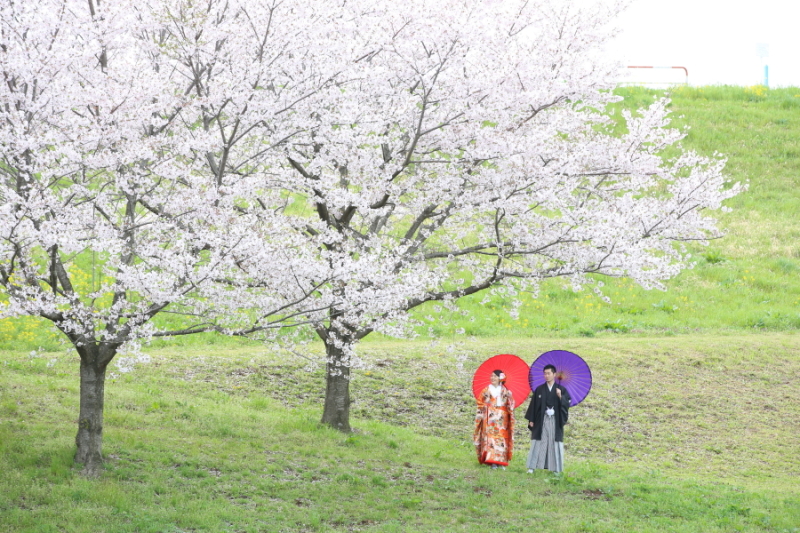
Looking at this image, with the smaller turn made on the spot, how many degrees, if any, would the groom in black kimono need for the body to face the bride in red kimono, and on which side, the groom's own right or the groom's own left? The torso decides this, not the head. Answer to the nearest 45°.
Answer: approximately 90° to the groom's own right

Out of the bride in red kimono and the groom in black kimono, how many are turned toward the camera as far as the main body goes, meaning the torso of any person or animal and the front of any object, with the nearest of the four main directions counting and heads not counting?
2

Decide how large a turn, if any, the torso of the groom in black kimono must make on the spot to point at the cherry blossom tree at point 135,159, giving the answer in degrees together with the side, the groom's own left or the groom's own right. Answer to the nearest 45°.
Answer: approximately 45° to the groom's own right

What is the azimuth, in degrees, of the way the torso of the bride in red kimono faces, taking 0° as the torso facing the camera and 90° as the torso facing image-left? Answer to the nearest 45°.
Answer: approximately 0°

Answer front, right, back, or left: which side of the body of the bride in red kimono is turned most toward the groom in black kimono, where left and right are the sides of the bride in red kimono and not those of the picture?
left

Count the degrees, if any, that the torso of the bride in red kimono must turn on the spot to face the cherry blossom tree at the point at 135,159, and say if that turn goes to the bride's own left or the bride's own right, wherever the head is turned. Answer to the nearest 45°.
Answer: approximately 45° to the bride's own right

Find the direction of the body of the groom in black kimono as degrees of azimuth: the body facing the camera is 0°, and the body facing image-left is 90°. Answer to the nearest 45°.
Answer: approximately 0°
